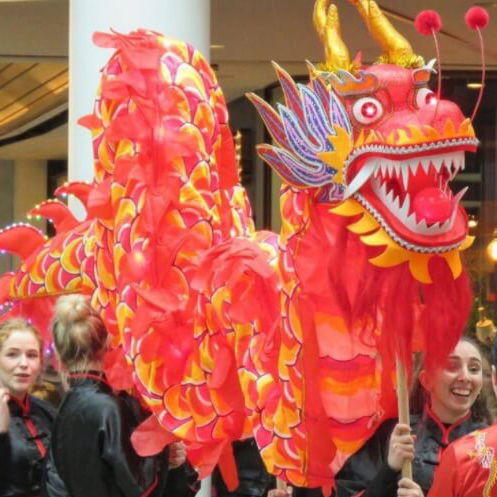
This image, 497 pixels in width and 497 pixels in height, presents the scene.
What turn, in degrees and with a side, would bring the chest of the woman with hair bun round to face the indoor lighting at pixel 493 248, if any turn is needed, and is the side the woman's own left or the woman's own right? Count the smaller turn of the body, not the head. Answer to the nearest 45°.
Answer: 0° — they already face it

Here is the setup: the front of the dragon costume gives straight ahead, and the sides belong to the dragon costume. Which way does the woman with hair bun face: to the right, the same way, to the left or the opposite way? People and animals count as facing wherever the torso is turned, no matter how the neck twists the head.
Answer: to the left

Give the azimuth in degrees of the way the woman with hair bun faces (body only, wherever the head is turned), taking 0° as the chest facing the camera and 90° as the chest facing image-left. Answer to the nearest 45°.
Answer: approximately 225°

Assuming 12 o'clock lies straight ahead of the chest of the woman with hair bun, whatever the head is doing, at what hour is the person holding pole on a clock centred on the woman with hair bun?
The person holding pole is roughly at 2 o'clock from the woman with hair bun.

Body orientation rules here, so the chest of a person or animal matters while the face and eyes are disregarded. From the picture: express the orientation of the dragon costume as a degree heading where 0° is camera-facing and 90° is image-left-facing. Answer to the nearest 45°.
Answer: approximately 315°
